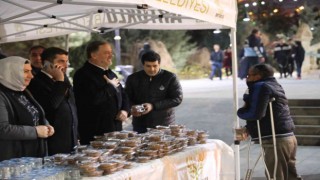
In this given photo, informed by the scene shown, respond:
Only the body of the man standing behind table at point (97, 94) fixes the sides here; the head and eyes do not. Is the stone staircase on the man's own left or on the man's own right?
on the man's own left

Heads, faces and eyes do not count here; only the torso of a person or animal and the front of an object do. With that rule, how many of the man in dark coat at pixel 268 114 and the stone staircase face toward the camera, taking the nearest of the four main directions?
1

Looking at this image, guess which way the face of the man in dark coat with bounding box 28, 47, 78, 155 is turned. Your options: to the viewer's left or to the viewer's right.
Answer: to the viewer's right

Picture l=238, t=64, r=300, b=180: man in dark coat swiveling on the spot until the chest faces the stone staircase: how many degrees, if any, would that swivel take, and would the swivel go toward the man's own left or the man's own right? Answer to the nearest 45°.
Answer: approximately 90° to the man's own right

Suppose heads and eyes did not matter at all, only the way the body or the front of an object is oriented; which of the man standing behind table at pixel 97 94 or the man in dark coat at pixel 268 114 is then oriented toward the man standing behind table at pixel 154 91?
the man in dark coat

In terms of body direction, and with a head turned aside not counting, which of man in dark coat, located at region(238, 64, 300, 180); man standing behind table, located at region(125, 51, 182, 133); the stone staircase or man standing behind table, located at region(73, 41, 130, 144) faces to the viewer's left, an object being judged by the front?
the man in dark coat

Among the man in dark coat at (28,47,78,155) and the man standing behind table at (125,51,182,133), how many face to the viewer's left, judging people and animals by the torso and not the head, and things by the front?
0

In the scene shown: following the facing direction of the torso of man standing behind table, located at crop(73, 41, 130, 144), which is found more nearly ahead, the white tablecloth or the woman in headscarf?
the white tablecloth

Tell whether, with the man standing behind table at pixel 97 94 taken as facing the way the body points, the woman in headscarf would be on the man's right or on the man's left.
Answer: on the man's right

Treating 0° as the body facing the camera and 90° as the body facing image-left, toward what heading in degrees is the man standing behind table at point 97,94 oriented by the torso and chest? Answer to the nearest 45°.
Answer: approximately 315°

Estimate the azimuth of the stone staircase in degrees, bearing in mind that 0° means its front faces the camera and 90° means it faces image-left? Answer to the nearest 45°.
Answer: approximately 0°

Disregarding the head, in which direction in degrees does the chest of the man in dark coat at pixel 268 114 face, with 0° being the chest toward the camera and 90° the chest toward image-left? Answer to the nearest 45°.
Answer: approximately 90°
